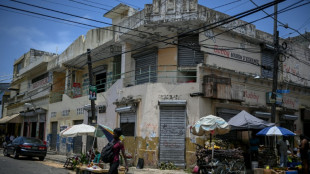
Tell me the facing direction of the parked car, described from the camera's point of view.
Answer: facing away from the viewer and to the left of the viewer

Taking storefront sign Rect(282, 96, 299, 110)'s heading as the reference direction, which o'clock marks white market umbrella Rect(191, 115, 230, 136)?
The white market umbrella is roughly at 2 o'clock from the storefront sign.

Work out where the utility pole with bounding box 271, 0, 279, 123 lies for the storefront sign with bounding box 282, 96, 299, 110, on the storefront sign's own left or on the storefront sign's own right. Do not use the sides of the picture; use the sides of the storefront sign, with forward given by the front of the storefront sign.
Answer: on the storefront sign's own right

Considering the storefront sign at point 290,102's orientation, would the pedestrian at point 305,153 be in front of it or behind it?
in front

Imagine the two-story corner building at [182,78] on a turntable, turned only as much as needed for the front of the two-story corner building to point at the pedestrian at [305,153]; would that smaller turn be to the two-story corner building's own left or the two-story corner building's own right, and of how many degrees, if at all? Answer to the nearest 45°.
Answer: approximately 45° to the two-story corner building's own left

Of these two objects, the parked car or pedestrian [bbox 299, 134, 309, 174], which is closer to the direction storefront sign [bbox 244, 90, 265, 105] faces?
the pedestrian

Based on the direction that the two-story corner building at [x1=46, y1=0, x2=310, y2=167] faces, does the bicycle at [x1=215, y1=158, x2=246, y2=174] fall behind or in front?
in front
